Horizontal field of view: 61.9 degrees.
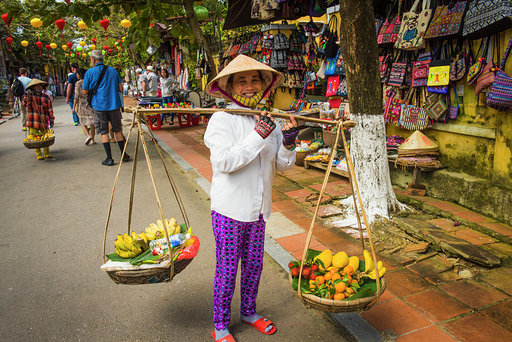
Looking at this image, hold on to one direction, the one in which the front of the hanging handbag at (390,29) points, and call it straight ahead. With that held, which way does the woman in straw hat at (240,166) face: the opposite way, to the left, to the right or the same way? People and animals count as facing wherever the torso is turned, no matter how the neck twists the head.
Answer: to the left

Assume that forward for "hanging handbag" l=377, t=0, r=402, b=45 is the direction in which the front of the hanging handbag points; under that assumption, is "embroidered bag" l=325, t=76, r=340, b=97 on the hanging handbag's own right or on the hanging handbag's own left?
on the hanging handbag's own right

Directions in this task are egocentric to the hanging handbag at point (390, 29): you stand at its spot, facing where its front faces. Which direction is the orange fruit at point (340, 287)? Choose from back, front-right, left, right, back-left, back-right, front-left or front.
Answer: front-left

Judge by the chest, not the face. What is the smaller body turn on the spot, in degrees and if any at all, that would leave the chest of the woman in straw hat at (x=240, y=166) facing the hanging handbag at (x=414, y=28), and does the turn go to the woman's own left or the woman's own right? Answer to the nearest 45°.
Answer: approximately 90° to the woman's own left

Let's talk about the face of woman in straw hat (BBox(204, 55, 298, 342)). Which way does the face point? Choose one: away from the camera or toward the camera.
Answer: toward the camera

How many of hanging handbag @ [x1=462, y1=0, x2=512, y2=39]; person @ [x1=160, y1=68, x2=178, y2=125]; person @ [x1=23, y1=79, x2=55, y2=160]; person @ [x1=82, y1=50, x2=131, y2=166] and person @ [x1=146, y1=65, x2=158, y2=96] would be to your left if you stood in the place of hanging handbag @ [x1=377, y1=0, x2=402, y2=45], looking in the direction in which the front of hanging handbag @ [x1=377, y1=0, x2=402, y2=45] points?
1

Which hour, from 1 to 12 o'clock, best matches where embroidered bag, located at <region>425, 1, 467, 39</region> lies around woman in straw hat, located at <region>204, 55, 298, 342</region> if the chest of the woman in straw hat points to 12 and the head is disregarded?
The embroidered bag is roughly at 9 o'clock from the woman in straw hat.

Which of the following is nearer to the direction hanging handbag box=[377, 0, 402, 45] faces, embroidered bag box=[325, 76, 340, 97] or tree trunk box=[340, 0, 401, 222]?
the tree trunk

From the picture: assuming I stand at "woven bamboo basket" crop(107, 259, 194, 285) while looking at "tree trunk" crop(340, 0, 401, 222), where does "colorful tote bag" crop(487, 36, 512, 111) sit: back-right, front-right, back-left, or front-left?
front-right

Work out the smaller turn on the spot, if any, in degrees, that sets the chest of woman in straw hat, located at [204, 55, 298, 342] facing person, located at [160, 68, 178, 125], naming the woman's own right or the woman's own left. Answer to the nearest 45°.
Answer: approximately 135° to the woman's own left

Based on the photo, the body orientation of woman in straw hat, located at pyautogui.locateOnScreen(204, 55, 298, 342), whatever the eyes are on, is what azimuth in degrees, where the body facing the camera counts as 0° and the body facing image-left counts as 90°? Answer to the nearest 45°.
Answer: approximately 315°

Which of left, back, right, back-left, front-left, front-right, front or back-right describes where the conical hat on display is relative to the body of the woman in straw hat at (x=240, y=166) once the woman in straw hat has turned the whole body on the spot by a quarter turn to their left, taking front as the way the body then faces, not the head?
front

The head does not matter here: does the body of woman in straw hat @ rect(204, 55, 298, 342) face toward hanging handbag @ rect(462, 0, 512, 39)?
no

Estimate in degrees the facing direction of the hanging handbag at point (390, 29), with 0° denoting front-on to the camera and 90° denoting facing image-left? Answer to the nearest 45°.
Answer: approximately 45°
